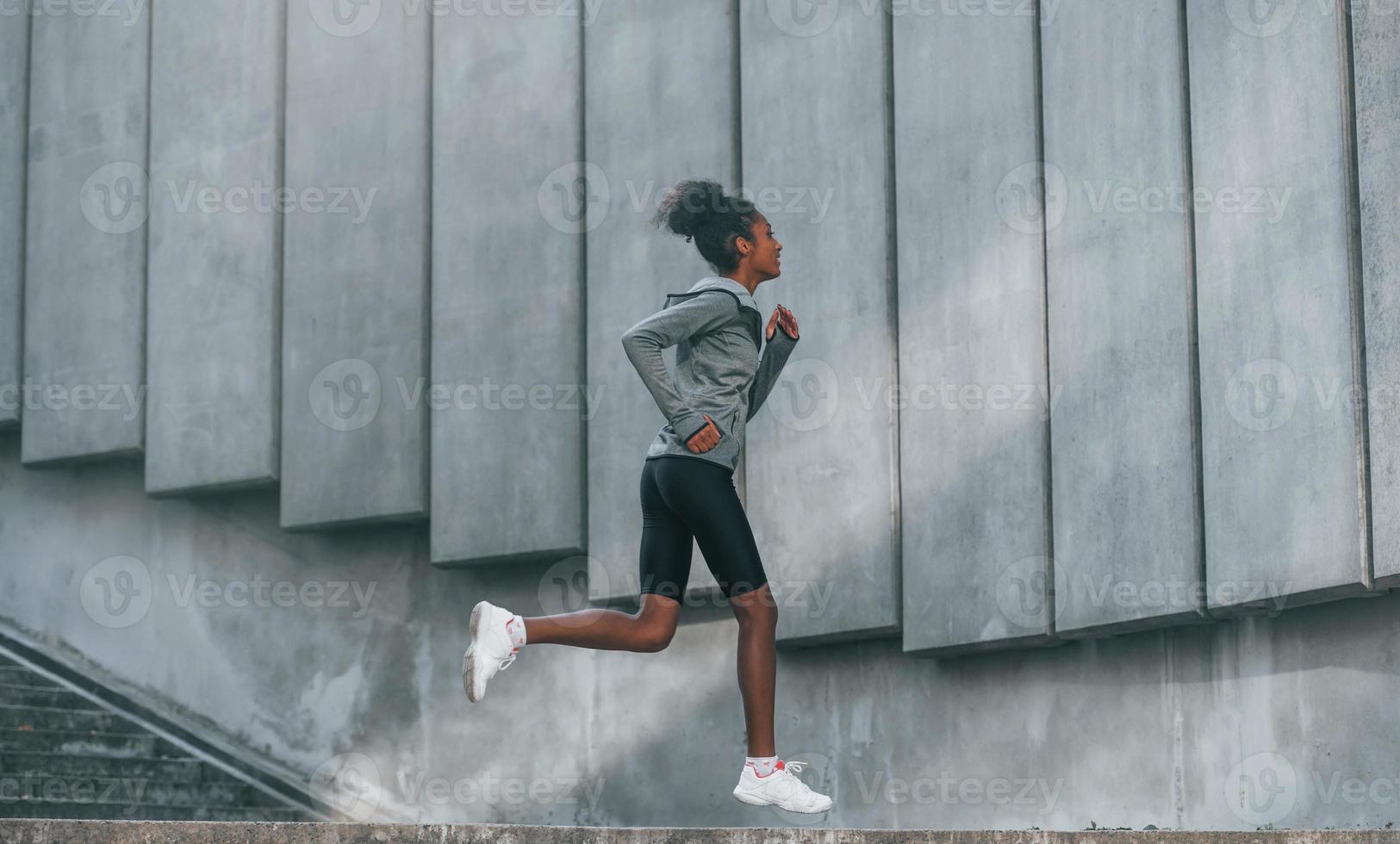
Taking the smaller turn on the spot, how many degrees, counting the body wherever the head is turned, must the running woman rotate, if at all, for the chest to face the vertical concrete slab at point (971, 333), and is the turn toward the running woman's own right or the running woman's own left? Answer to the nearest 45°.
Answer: approximately 45° to the running woman's own left

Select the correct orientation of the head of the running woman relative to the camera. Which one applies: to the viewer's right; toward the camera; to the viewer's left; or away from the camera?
to the viewer's right

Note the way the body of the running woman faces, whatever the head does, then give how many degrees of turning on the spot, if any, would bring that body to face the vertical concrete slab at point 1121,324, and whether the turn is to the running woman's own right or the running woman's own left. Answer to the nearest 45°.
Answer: approximately 45° to the running woman's own left

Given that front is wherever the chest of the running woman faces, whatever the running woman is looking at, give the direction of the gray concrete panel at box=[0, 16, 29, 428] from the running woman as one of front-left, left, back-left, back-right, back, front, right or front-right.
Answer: back-left

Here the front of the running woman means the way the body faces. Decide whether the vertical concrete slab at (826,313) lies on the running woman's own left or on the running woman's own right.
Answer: on the running woman's own left

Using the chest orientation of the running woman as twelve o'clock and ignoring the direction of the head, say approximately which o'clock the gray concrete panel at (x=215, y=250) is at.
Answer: The gray concrete panel is roughly at 8 o'clock from the running woman.

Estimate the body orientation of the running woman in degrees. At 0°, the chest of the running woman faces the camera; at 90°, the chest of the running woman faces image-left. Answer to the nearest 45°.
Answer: approximately 270°

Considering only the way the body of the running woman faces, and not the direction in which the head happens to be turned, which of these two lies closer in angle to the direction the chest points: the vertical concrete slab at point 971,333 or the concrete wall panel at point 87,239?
the vertical concrete slab

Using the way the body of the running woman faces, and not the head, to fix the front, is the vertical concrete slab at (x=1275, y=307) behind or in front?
in front

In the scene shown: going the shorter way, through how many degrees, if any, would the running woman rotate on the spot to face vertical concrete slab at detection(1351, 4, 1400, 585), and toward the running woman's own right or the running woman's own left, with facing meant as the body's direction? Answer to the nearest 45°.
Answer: approximately 45° to the running woman's own left
